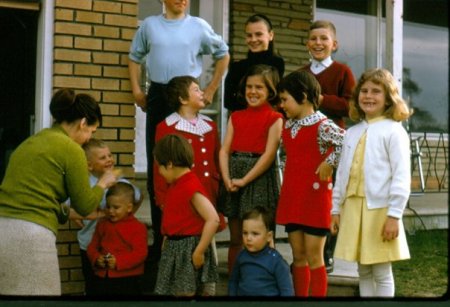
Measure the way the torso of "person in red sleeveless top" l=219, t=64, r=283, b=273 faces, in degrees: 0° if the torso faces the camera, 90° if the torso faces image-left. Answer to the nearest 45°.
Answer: approximately 45°

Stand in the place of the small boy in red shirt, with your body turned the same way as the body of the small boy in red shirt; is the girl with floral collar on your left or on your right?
on your left

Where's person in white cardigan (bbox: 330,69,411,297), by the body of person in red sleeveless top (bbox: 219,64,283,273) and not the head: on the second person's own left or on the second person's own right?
on the second person's own left

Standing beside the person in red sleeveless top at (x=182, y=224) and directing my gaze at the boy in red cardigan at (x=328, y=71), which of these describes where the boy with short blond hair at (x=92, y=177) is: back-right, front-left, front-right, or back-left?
back-left

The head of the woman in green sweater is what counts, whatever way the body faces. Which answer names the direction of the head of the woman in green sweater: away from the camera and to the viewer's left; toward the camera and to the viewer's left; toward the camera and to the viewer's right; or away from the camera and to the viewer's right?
away from the camera and to the viewer's right

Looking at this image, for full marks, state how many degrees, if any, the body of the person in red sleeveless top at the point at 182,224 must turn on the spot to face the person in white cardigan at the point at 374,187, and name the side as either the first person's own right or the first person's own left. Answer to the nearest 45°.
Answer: approximately 135° to the first person's own left

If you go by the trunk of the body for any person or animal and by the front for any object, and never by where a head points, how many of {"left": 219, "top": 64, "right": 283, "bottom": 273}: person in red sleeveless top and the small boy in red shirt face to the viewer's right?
0

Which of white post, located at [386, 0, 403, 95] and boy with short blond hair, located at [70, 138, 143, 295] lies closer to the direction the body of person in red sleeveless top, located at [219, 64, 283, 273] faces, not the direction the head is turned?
the boy with short blond hair

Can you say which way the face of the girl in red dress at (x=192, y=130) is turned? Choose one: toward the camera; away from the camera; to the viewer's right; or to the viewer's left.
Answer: to the viewer's right

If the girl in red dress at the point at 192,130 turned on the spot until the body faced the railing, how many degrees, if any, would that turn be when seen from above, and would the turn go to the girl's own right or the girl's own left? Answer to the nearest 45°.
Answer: approximately 90° to the girl's own left

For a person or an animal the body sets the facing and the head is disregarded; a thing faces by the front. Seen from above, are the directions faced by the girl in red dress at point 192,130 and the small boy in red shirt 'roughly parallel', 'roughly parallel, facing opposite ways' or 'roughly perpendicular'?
roughly parallel
